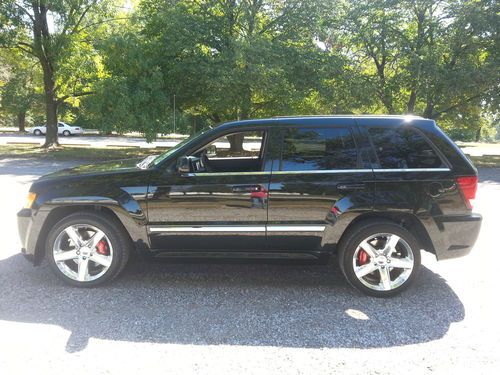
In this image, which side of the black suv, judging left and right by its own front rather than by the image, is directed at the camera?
left
